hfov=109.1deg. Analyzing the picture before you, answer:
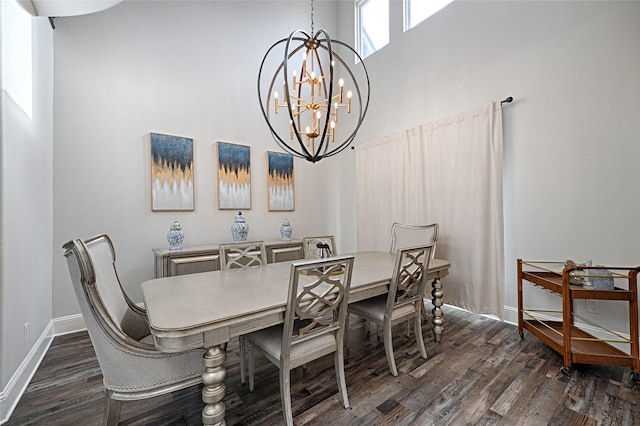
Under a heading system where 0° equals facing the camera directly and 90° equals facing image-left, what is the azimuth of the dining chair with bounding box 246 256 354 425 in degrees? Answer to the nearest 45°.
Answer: approximately 135°

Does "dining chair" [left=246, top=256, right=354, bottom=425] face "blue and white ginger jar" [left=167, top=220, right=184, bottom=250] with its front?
yes

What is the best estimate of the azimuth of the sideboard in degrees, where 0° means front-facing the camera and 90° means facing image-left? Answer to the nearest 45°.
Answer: approximately 315°

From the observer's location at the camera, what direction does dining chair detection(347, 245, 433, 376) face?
facing away from the viewer and to the left of the viewer

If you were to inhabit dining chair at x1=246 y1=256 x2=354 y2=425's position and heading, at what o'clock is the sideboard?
The sideboard is roughly at 12 o'clock from the dining chair.
